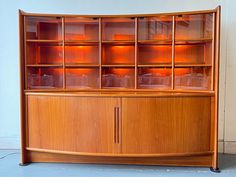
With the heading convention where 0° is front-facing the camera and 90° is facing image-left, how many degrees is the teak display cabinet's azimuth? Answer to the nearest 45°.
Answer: approximately 0°
